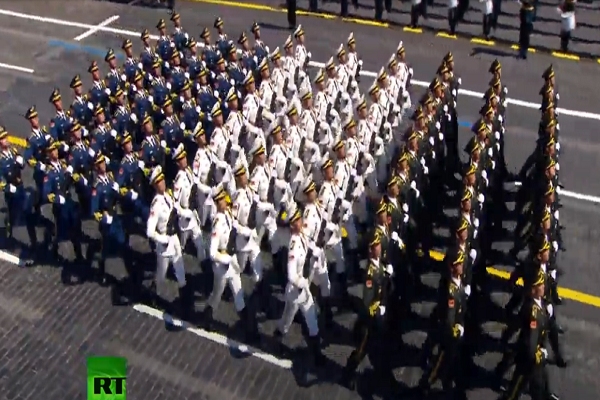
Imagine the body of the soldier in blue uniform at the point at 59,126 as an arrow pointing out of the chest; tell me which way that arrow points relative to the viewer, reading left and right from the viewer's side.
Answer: facing the viewer and to the right of the viewer

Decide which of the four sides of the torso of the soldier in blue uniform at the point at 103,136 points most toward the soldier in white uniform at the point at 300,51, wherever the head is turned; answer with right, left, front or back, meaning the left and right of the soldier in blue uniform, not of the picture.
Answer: left

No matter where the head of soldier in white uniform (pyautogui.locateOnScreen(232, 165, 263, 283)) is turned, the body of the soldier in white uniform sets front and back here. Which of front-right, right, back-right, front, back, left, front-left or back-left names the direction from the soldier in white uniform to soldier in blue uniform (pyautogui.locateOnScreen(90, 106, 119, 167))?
back

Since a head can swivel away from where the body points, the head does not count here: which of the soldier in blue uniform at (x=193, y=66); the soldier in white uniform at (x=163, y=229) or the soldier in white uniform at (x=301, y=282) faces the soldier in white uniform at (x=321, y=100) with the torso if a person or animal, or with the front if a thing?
the soldier in blue uniform

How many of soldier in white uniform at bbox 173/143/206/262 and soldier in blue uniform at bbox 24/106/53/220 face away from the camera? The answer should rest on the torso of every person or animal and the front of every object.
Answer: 0

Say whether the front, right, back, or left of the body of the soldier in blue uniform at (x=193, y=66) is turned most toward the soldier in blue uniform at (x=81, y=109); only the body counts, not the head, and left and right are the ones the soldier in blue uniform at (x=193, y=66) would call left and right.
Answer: right

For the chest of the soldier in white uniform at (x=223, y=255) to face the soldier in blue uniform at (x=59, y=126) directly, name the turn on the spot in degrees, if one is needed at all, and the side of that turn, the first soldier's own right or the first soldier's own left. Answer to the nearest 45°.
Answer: approximately 180°

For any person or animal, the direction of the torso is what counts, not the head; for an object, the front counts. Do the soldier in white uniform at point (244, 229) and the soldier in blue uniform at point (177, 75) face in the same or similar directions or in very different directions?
same or similar directions

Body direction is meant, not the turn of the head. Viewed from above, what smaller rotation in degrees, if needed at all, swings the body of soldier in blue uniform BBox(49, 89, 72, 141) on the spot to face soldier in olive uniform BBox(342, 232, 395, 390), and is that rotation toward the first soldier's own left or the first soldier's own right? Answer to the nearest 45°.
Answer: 0° — they already face them

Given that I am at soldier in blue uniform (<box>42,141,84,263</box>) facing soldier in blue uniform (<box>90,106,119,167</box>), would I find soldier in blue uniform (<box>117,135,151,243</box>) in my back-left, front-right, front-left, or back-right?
front-right

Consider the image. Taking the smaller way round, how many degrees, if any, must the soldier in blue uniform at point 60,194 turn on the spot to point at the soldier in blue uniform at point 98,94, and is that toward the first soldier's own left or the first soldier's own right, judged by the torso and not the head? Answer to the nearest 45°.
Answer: approximately 135° to the first soldier's own left

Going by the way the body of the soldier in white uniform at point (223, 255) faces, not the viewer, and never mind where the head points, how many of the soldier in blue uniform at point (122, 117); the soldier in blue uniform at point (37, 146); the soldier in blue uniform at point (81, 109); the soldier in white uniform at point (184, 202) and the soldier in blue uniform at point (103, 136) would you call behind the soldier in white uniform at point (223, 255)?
5

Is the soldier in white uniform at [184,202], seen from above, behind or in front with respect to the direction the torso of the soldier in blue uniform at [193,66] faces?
in front

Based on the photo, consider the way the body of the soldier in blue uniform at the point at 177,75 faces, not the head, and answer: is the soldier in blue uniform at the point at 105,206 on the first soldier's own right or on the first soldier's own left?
on the first soldier's own right

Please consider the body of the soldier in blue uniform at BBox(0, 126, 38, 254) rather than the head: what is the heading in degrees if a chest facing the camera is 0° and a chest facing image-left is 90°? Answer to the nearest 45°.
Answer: approximately 315°

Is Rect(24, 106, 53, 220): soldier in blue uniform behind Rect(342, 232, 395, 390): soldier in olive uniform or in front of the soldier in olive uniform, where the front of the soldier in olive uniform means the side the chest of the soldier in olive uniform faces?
behind

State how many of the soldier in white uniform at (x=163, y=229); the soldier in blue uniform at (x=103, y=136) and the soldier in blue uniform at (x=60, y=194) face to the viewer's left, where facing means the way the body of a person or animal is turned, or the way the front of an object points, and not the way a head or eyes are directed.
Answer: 0

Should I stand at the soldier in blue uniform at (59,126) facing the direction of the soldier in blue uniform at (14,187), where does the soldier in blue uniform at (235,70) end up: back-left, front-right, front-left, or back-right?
back-left
